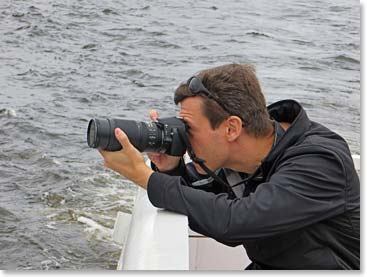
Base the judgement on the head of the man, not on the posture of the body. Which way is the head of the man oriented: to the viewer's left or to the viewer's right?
to the viewer's left

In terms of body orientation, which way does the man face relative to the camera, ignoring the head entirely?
to the viewer's left
